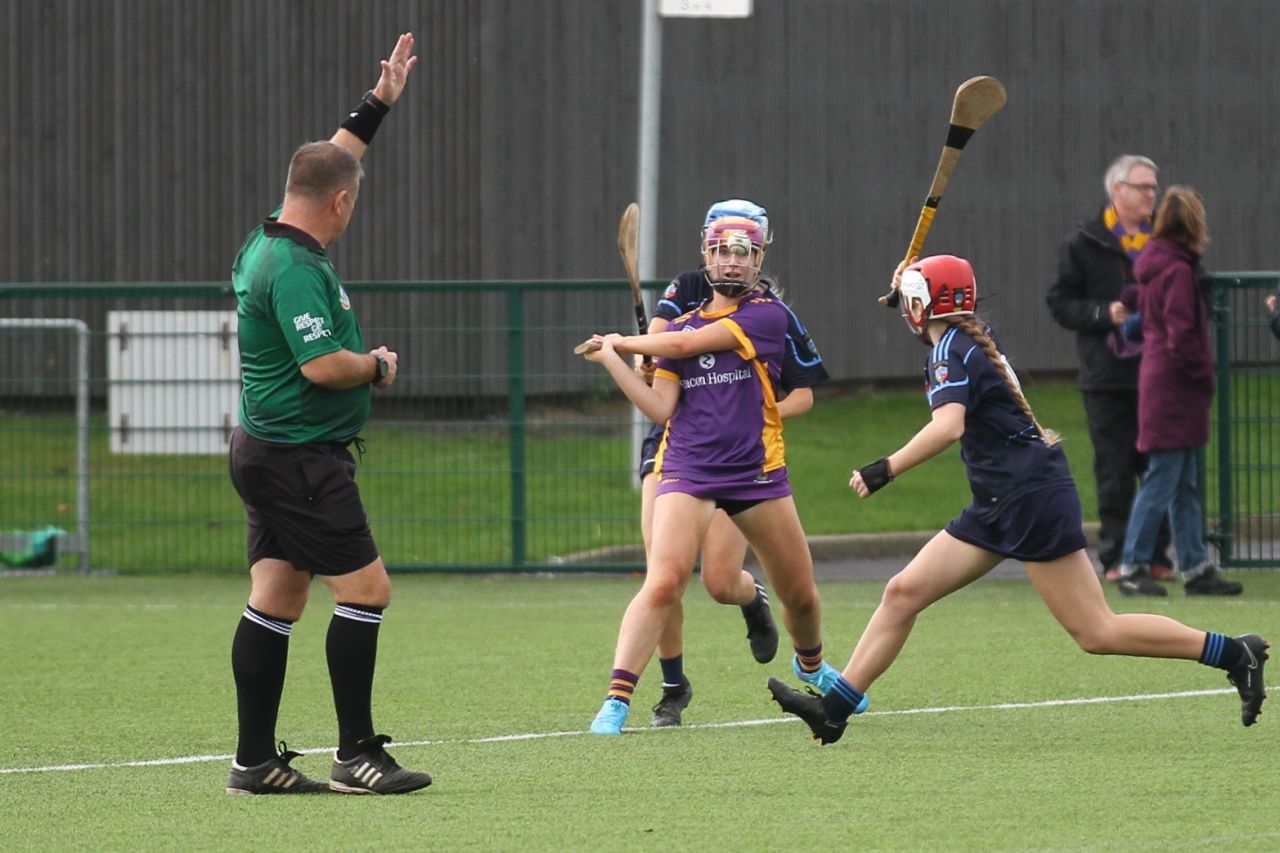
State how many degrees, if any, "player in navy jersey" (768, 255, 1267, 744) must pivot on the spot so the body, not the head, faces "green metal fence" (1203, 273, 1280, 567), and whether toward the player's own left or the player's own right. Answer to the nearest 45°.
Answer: approximately 90° to the player's own right

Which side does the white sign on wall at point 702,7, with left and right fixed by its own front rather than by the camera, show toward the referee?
front

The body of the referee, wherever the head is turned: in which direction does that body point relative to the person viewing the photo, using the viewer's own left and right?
facing to the right of the viewer

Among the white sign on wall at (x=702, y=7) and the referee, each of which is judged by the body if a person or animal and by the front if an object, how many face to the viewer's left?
0

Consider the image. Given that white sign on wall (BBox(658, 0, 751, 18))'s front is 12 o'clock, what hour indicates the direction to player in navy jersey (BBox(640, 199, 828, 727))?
The player in navy jersey is roughly at 12 o'clock from the white sign on wall.

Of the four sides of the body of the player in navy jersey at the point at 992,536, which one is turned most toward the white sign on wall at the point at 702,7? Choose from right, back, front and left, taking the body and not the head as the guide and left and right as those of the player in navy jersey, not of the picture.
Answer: right

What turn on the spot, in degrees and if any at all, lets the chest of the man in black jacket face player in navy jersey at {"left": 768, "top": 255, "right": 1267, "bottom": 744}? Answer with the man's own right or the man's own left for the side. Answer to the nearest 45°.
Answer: approximately 45° to the man's own right

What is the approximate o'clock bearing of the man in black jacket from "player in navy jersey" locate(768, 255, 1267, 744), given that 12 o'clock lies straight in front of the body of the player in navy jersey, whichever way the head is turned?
The man in black jacket is roughly at 3 o'clock from the player in navy jersey.

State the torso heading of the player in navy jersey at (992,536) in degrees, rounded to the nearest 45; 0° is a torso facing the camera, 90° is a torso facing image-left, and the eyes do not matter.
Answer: approximately 90°
